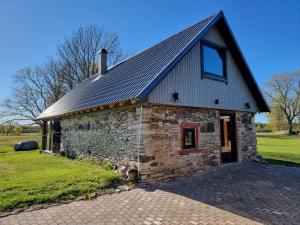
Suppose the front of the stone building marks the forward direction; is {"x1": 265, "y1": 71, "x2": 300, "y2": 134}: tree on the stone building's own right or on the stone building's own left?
on the stone building's own left

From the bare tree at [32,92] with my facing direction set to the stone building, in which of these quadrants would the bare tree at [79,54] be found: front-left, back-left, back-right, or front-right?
front-left

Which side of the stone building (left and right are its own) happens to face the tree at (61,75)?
back

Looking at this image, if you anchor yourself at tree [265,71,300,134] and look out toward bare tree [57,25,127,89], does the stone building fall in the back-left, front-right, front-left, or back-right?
front-left

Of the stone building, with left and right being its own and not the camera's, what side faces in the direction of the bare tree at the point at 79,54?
back

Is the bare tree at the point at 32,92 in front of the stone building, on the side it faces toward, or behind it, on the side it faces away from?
behind

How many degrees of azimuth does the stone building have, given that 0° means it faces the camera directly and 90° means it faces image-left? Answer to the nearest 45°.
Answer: approximately 315°
